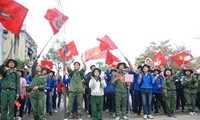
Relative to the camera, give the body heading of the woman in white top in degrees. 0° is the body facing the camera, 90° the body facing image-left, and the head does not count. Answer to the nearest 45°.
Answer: approximately 0°

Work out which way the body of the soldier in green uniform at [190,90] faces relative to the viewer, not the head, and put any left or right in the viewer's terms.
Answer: facing the viewer

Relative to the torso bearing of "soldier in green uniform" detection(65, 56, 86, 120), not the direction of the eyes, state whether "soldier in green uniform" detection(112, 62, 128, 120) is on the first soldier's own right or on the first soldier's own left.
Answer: on the first soldier's own left

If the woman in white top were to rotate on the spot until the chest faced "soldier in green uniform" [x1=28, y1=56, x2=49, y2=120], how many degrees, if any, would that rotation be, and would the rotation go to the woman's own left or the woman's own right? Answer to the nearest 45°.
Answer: approximately 90° to the woman's own right

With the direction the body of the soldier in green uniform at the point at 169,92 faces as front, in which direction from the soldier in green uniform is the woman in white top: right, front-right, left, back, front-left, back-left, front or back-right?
front-right

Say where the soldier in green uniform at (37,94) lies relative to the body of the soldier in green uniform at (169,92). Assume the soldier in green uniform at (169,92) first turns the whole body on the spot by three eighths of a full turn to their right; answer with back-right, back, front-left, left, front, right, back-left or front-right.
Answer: left

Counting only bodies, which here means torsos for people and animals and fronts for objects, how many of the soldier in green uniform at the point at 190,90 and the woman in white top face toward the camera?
2

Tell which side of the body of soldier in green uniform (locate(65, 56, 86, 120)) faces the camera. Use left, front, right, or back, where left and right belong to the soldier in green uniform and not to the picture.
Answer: front

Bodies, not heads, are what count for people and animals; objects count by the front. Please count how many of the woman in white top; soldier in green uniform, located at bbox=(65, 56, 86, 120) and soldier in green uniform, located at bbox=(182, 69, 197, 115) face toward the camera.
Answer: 3

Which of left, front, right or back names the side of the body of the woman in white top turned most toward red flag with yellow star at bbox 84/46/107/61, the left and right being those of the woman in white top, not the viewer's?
back

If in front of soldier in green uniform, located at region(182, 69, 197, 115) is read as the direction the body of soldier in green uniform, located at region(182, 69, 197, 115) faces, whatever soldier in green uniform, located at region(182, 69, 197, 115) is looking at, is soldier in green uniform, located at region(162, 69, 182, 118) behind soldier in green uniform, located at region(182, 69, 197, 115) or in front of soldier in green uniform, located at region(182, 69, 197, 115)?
in front
